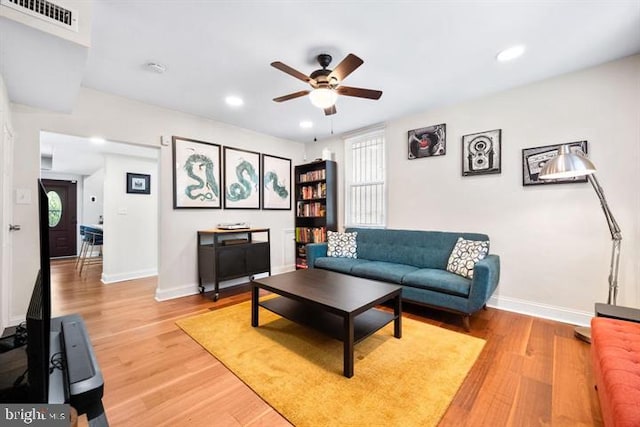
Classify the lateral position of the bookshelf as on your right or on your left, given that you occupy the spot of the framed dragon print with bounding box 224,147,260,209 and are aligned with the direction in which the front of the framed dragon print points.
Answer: on your left

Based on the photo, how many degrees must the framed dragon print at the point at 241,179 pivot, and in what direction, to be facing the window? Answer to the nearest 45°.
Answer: approximately 45° to its left

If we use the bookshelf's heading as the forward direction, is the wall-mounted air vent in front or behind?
in front

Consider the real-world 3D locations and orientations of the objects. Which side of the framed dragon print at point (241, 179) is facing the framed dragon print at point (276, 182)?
left

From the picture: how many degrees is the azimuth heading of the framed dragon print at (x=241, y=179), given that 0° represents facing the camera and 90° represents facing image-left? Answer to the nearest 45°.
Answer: approximately 315°
